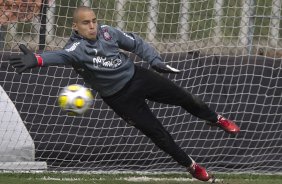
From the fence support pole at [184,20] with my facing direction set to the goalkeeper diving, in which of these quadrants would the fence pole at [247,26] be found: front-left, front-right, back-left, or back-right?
back-left

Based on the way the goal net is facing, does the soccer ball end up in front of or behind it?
in front

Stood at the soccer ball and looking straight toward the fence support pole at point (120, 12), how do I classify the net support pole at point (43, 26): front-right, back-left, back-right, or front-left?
front-left

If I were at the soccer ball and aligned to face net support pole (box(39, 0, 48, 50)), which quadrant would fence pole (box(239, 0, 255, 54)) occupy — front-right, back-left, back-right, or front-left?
front-right

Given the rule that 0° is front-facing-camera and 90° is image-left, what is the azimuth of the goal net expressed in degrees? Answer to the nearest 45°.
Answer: approximately 0°
